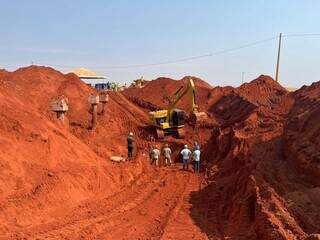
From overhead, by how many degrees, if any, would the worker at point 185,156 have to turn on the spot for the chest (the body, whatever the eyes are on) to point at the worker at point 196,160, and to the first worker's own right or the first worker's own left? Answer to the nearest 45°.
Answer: approximately 135° to the first worker's own right

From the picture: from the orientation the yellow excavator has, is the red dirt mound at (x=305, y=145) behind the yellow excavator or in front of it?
in front

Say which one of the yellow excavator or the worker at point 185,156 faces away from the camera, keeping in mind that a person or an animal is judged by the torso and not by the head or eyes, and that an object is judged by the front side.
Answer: the worker

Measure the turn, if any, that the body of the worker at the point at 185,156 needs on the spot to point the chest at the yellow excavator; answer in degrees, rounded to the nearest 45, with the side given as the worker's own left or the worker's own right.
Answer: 0° — they already face it

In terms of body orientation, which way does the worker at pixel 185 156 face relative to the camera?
away from the camera

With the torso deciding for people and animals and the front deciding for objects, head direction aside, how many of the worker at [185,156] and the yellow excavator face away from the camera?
1

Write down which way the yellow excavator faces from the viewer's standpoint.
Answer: facing the viewer and to the right of the viewer

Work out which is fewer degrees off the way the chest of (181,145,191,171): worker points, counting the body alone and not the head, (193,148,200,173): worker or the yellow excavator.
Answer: the yellow excavator

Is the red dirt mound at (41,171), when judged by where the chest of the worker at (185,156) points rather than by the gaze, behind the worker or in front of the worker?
behind
